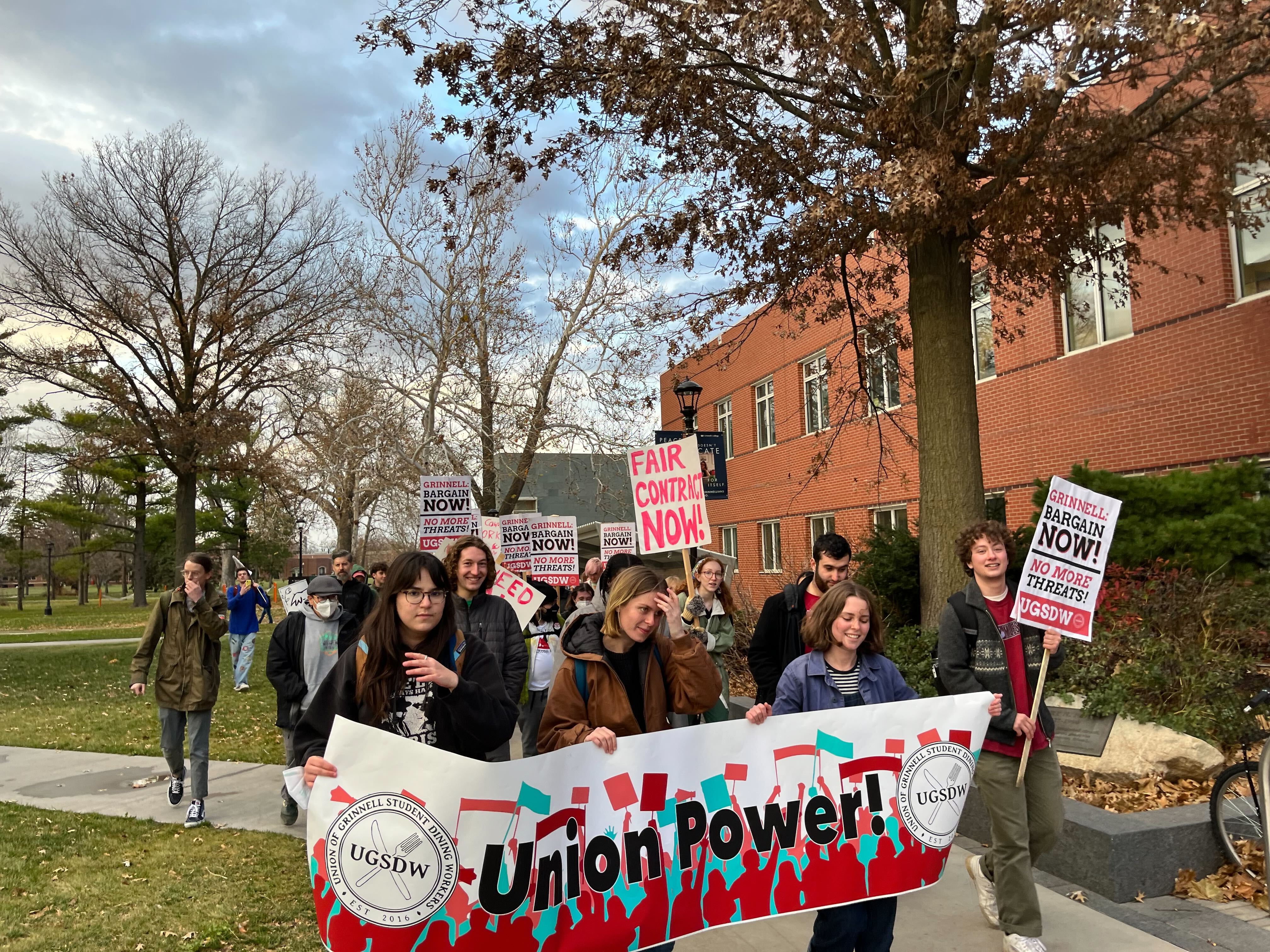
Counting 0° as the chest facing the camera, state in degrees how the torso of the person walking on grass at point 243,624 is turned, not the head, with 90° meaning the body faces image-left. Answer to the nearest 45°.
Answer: approximately 0°

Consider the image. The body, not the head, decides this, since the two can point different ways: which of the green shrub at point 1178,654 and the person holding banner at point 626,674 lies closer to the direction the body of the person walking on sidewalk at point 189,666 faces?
the person holding banner

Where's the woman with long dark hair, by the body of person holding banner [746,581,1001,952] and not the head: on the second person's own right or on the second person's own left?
on the second person's own right

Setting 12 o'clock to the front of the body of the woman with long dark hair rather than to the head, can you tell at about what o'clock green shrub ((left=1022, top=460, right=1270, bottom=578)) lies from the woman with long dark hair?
The green shrub is roughly at 8 o'clock from the woman with long dark hair.

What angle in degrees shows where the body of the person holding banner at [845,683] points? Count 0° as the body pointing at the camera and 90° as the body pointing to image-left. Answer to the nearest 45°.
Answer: approximately 0°

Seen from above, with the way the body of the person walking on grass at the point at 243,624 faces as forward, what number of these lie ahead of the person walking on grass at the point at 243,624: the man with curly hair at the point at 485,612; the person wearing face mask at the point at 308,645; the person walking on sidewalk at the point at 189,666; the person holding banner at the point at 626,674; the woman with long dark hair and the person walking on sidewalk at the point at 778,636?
6

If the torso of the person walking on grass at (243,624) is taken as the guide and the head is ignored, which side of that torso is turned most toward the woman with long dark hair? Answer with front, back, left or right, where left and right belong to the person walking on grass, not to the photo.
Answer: front

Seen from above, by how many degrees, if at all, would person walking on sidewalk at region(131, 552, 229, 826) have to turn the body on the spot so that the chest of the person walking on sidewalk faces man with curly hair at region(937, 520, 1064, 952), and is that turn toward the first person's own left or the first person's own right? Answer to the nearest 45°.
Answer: approximately 45° to the first person's own left

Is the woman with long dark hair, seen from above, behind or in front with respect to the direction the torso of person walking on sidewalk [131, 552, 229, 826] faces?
in front

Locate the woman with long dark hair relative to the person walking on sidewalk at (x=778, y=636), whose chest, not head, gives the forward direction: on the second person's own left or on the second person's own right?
on the second person's own right

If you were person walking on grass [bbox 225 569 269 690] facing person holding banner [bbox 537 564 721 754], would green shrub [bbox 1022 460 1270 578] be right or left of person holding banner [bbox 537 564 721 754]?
left
